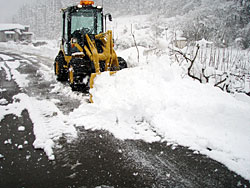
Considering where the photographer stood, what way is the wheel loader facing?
facing the viewer and to the right of the viewer
